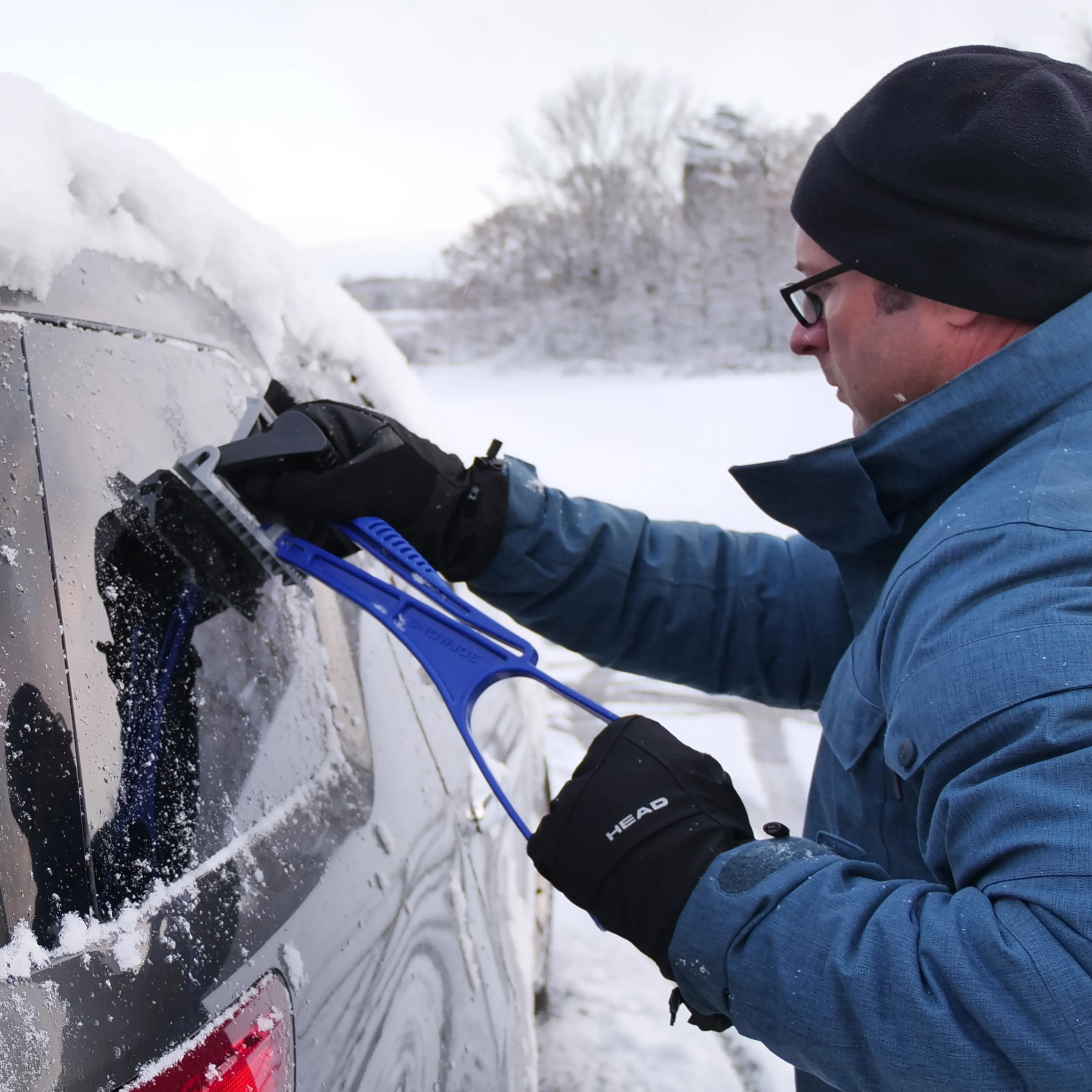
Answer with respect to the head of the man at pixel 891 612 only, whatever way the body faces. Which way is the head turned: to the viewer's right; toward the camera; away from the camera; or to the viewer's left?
to the viewer's left

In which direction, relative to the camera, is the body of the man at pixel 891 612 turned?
to the viewer's left

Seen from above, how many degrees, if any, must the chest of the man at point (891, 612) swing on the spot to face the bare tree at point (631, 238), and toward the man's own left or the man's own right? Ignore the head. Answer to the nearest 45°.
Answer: approximately 90° to the man's own right
